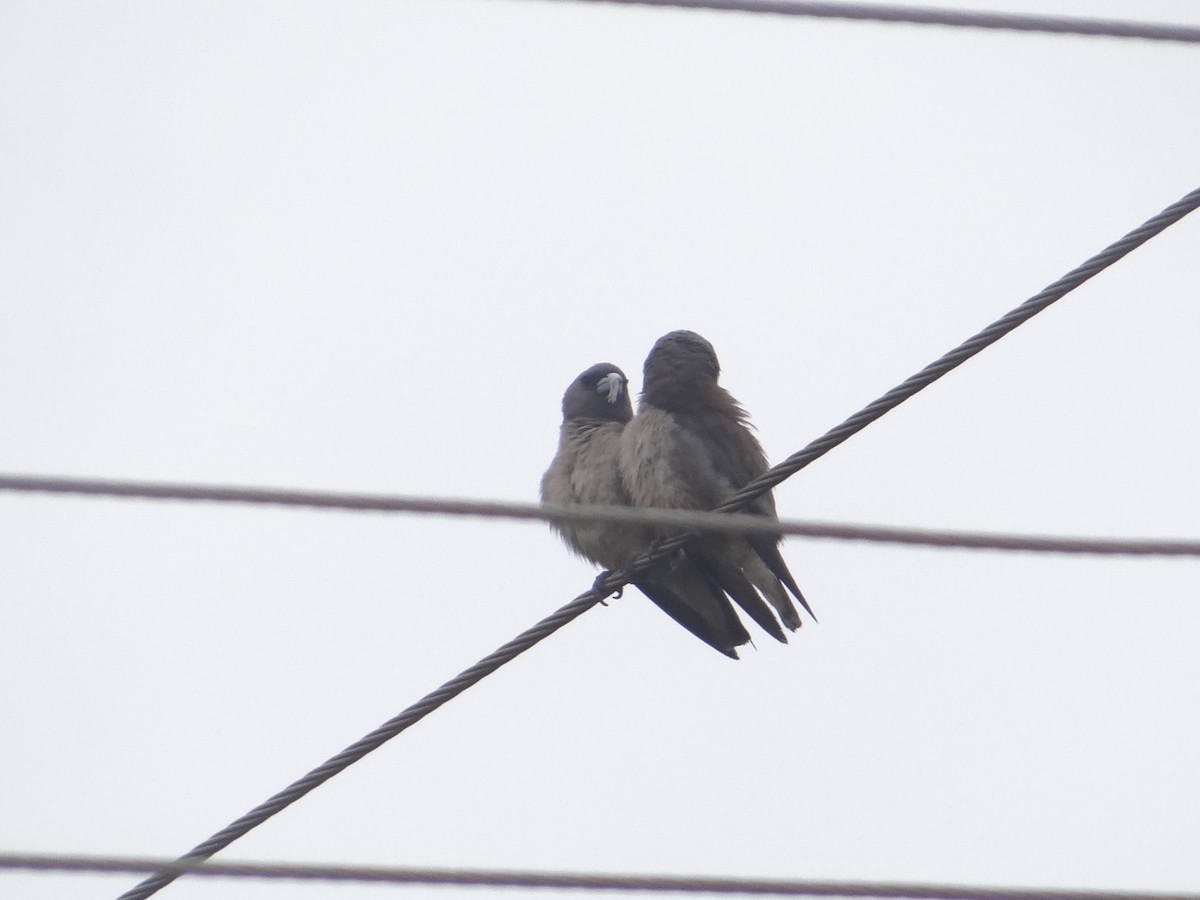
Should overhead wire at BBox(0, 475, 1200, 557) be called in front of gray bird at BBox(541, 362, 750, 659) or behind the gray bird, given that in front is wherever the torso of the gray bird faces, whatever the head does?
in front

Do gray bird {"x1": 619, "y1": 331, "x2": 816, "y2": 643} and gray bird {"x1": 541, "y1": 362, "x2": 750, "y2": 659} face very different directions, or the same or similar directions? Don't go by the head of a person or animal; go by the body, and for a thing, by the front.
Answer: same or similar directions

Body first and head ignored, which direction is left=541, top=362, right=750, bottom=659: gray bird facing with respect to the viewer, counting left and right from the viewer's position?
facing the viewer and to the left of the viewer
